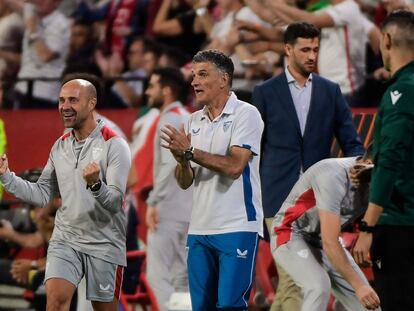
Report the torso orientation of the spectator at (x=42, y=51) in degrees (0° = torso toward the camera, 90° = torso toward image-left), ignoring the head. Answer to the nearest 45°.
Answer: approximately 45°

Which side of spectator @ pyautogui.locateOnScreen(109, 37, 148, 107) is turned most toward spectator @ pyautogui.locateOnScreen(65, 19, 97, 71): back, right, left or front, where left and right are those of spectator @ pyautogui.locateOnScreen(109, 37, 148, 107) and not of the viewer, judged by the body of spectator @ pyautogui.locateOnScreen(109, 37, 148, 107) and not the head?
right

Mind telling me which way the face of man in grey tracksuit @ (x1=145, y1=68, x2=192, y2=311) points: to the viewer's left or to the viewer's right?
to the viewer's left
